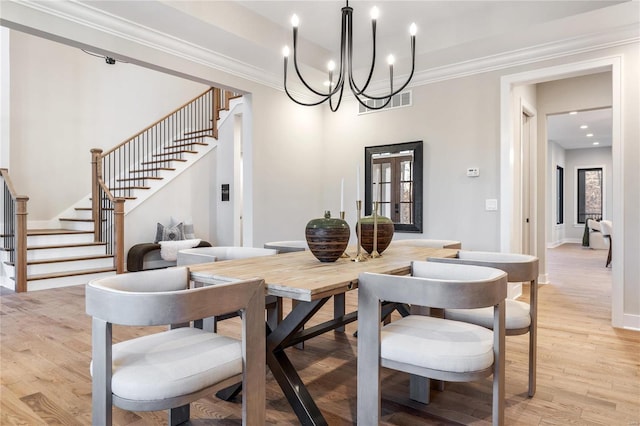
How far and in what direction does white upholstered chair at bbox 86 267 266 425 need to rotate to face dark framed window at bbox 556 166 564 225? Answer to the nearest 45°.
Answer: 0° — it already faces it

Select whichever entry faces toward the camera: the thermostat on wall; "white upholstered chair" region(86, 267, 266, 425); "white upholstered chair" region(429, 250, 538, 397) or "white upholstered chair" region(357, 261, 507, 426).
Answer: the thermostat on wall

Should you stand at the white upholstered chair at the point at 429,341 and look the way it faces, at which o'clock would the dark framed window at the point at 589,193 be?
The dark framed window is roughly at 2 o'clock from the white upholstered chair.

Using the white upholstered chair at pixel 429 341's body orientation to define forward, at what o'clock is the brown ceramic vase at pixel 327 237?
The brown ceramic vase is roughly at 12 o'clock from the white upholstered chair.

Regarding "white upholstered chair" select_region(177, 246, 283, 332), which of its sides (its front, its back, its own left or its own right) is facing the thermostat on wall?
left

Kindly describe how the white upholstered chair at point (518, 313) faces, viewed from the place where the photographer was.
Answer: facing away from the viewer and to the left of the viewer

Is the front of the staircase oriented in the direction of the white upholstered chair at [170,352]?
yes

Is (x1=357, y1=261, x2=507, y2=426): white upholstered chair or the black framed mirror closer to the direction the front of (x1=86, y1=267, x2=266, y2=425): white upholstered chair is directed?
the black framed mirror

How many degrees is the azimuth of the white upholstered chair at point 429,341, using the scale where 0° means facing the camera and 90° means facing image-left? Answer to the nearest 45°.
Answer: approximately 135°

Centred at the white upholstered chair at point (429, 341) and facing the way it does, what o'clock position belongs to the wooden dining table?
The wooden dining table is roughly at 11 o'clock from the white upholstered chair.

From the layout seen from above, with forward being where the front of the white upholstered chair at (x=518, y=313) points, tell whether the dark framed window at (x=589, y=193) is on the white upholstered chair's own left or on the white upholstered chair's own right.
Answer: on the white upholstered chair's own right
